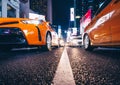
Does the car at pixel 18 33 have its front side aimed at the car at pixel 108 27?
no
